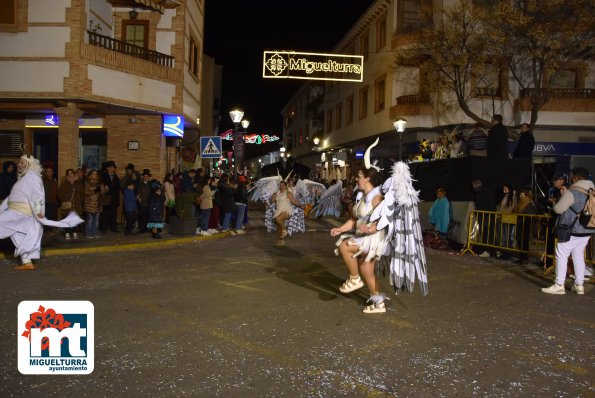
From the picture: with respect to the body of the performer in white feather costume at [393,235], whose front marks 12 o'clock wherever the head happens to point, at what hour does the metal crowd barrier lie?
The metal crowd barrier is roughly at 4 o'clock from the performer in white feather costume.

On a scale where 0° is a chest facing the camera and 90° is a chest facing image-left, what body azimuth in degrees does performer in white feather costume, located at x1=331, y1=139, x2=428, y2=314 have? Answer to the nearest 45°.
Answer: approximately 90°

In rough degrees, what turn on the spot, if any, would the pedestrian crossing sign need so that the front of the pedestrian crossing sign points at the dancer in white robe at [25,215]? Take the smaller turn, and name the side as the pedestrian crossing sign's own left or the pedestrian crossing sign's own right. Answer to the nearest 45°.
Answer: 0° — it already faces them

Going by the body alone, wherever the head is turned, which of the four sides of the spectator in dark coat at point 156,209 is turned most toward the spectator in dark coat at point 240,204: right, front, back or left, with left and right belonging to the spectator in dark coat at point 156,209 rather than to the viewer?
left

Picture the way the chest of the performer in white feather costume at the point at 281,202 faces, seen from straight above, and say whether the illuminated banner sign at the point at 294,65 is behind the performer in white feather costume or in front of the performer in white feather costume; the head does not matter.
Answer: behind

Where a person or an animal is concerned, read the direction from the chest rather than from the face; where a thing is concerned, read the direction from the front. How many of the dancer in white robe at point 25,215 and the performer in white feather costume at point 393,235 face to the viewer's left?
2

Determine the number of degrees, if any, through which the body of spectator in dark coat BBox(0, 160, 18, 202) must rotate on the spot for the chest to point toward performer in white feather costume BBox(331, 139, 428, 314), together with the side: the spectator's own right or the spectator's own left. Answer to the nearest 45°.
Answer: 0° — they already face them

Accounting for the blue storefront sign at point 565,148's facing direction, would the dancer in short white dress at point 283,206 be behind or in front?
in front

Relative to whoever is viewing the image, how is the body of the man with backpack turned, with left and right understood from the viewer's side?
facing away from the viewer and to the left of the viewer

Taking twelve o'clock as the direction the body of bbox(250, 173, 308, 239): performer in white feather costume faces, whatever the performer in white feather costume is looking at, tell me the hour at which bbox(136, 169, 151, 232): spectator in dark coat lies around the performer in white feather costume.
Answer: The spectator in dark coat is roughly at 3 o'clock from the performer in white feather costume.

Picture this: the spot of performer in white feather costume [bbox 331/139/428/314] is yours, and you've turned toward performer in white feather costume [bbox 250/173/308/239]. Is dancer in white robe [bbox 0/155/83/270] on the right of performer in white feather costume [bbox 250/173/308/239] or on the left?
left
